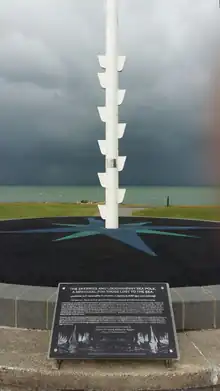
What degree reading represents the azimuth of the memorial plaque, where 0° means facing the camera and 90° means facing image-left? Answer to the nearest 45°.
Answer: approximately 0°

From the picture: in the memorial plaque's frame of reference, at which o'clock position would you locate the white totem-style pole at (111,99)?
The white totem-style pole is roughly at 6 o'clock from the memorial plaque.
